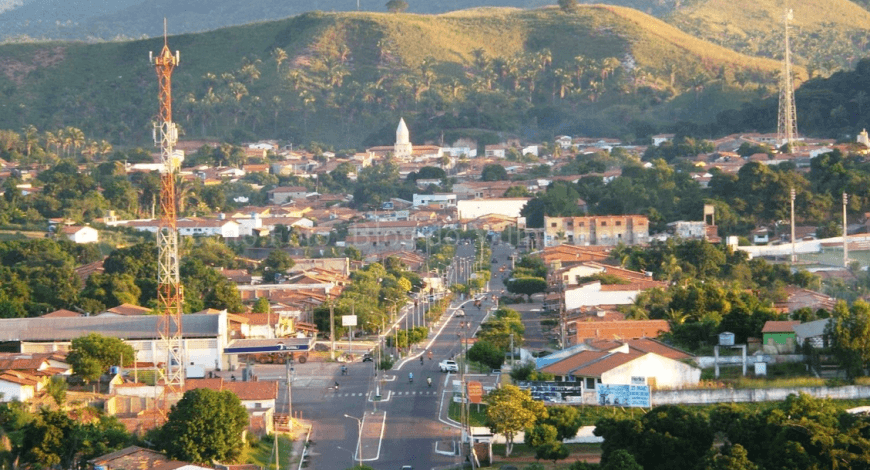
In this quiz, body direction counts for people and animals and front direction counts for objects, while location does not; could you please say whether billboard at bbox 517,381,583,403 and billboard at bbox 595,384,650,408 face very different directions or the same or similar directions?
same or similar directions

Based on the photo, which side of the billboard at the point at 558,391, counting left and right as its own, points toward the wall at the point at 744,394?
left

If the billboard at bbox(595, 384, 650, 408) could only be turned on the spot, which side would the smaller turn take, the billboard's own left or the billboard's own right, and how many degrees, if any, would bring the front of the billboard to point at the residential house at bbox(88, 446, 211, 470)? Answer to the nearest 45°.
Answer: approximately 45° to the billboard's own right

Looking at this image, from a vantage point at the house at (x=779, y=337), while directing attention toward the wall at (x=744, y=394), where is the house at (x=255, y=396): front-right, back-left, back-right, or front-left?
front-right

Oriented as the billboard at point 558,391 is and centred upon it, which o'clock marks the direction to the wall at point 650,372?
The wall is roughly at 9 o'clock from the billboard.

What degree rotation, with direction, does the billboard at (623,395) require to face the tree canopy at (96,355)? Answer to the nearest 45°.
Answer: approximately 90° to its right

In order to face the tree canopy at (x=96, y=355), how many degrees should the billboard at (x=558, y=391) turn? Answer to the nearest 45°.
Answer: approximately 90° to its right

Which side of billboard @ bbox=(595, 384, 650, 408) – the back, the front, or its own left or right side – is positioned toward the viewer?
front

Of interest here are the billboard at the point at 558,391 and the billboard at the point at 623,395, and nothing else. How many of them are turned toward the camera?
2

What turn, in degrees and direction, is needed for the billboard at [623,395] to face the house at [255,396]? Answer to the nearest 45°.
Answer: approximately 90° to its right

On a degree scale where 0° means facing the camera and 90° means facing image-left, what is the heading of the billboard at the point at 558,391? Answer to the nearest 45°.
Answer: approximately 0°
